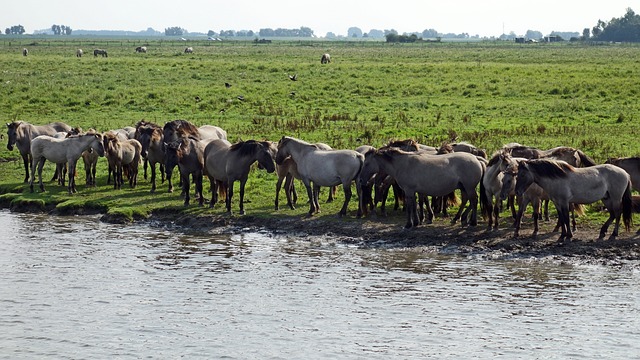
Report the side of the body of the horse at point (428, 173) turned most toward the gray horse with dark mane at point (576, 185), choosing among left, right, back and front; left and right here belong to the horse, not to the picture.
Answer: back

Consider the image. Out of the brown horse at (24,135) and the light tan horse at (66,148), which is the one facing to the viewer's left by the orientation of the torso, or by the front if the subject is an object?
the brown horse

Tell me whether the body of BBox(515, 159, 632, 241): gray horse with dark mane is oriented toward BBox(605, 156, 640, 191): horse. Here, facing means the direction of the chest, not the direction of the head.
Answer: no

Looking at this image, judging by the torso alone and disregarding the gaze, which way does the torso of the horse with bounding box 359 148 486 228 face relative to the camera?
to the viewer's left

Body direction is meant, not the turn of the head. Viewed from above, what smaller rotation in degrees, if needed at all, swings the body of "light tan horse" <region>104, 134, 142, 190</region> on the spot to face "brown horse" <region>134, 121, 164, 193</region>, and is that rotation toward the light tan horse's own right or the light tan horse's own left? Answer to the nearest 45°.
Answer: approximately 135° to the light tan horse's own left

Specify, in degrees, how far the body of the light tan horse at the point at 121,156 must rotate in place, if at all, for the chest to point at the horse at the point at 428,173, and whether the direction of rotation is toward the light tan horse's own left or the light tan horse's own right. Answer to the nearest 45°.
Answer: approximately 90° to the light tan horse's own left

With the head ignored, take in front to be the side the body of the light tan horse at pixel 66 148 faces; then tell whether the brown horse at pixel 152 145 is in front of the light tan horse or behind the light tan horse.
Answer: in front

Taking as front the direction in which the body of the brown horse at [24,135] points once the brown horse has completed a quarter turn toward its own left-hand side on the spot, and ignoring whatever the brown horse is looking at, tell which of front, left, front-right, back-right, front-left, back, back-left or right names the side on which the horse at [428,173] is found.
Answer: front-left

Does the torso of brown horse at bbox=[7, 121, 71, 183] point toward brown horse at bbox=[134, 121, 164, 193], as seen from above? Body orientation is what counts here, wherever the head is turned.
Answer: no

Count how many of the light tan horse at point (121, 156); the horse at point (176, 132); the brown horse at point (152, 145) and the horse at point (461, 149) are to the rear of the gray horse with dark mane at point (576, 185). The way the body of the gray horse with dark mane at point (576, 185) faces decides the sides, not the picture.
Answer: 0

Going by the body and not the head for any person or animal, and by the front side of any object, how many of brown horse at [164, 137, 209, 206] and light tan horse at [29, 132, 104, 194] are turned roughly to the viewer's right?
1

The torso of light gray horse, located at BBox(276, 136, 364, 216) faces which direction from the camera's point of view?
to the viewer's left

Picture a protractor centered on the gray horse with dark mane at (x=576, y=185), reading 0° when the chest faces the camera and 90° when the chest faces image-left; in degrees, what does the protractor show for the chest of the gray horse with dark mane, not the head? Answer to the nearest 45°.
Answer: approximately 90°

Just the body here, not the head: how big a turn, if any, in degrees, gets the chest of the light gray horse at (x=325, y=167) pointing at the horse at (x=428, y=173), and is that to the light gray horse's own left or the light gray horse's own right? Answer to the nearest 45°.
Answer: approximately 135° to the light gray horse's own left

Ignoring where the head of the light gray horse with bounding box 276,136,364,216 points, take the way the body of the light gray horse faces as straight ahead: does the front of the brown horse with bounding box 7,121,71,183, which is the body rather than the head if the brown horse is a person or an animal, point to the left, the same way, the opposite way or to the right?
the same way

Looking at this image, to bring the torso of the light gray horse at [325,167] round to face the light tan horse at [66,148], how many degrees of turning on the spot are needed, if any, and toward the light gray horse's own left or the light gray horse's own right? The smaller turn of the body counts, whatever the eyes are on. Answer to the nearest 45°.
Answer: approximately 45° to the light gray horse's own right

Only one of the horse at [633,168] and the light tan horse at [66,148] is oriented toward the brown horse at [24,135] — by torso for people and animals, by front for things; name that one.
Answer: the horse

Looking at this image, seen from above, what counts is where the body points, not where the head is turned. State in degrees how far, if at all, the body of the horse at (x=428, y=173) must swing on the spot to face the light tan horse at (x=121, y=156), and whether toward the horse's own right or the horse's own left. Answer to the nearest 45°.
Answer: approximately 45° to the horse's own right

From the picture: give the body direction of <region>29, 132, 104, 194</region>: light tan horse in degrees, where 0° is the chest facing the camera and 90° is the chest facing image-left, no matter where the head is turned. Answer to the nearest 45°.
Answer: approximately 270°

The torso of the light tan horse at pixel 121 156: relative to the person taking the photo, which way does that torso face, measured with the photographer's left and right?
facing the viewer and to the left of the viewer

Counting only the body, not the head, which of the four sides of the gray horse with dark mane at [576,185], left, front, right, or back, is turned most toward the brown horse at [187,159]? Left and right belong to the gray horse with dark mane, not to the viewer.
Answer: front
